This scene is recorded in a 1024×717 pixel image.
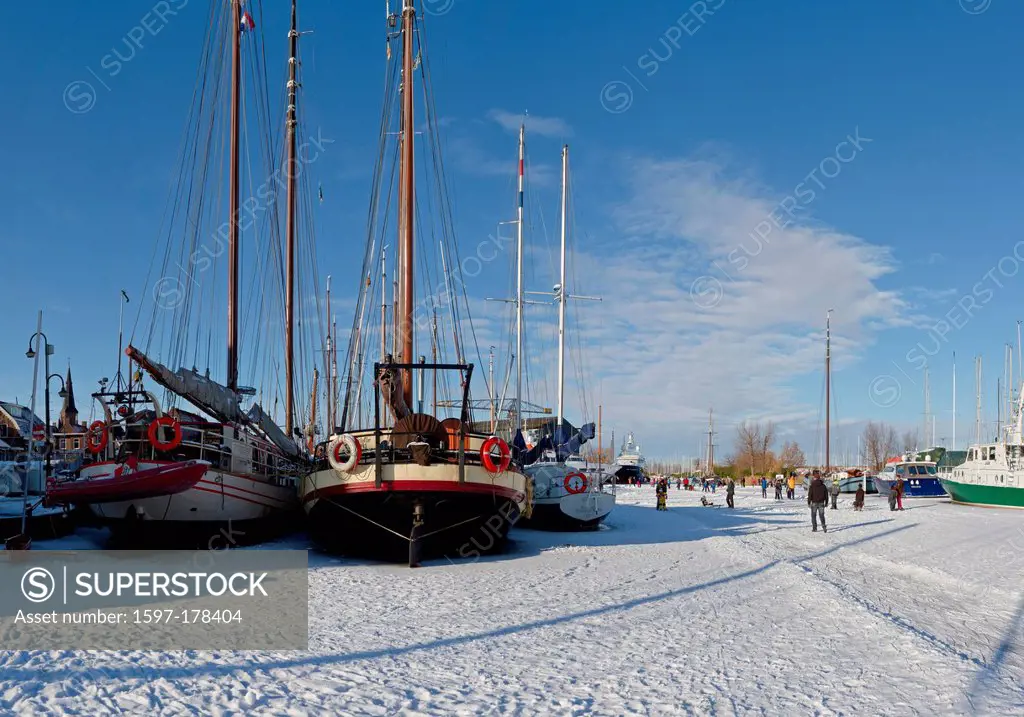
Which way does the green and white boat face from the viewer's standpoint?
to the viewer's left

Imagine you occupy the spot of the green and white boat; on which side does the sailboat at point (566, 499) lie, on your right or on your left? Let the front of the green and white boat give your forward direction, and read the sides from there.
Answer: on your left

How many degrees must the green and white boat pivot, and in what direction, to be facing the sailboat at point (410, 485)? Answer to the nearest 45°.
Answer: approximately 90° to its left

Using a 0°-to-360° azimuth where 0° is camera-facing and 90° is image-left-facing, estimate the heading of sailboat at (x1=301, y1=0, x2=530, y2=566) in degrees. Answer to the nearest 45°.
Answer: approximately 180°

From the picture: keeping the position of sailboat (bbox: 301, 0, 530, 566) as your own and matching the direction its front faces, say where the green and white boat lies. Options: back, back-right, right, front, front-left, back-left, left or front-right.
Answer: front-right

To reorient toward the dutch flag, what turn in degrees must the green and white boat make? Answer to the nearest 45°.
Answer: approximately 45° to its left
